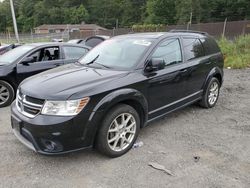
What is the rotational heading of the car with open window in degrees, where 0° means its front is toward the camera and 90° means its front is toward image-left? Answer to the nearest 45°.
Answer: approximately 45°

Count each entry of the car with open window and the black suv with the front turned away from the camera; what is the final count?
0

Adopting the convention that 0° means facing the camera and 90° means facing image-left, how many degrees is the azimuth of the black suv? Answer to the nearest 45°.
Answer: approximately 45°

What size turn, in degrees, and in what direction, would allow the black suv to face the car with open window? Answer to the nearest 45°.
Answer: approximately 90° to its right
